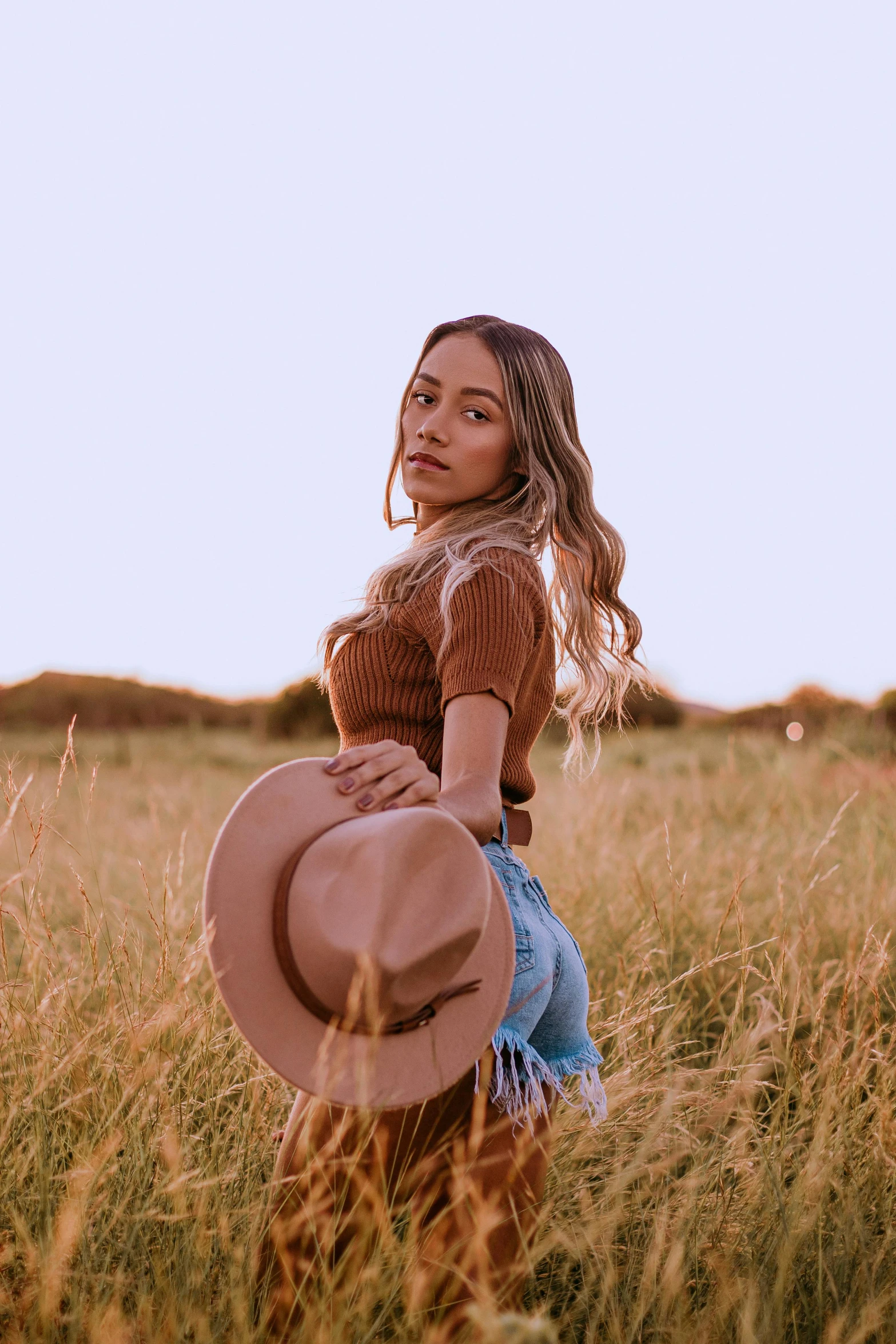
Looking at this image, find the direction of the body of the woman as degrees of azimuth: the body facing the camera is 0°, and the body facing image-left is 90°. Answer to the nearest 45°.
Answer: approximately 90°
